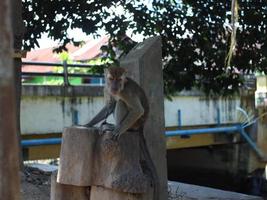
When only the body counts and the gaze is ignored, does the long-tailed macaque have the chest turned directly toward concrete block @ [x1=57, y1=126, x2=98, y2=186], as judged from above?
yes

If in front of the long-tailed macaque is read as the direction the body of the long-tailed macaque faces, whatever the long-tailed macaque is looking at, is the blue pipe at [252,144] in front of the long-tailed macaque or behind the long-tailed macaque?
behind

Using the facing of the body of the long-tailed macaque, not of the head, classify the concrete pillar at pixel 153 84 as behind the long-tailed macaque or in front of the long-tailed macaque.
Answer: behind

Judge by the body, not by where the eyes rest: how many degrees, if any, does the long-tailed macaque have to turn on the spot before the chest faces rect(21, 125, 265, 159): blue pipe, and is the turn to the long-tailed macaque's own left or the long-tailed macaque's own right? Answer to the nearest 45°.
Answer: approximately 135° to the long-tailed macaque's own right

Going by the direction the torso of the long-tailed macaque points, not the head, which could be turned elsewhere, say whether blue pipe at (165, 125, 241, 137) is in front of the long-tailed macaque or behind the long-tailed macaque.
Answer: behind

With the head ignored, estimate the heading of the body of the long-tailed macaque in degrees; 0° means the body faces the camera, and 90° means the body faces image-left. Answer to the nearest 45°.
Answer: approximately 45°
